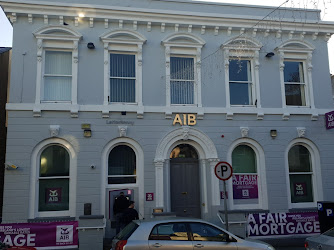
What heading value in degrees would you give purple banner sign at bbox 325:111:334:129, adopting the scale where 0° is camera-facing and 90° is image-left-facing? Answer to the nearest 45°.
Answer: approximately 0°

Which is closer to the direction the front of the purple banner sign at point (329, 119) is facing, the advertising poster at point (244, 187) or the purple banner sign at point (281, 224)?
the purple banner sign

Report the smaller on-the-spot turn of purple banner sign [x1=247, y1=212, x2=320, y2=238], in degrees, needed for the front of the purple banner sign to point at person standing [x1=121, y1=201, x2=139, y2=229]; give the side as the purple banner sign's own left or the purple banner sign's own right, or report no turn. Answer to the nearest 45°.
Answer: approximately 90° to the purple banner sign's own right

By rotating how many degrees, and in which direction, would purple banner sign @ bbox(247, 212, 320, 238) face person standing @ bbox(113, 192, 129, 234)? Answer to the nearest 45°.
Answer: approximately 90° to its right

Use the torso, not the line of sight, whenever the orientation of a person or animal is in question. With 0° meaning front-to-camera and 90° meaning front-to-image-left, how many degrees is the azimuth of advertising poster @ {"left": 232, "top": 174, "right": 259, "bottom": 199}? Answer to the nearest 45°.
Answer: approximately 0°

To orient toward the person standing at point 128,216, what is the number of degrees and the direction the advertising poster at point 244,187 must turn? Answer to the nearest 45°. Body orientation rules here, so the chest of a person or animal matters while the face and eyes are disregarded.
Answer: approximately 45° to its right
